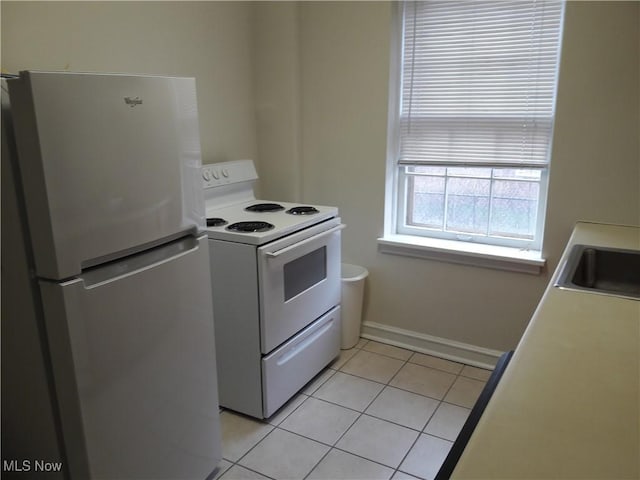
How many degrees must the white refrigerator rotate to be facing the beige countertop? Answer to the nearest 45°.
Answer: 0° — it already faces it

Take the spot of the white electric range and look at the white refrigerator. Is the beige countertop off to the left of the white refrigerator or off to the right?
left

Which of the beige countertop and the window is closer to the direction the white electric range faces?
the beige countertop

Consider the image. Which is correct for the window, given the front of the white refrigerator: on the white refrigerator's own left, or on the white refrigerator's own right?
on the white refrigerator's own left

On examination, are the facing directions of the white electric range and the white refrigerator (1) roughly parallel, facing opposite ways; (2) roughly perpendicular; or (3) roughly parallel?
roughly parallel

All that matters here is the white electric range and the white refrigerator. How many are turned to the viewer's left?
0

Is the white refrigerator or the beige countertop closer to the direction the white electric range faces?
the beige countertop

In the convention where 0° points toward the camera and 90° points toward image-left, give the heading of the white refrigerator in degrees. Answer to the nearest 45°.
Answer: approximately 315°

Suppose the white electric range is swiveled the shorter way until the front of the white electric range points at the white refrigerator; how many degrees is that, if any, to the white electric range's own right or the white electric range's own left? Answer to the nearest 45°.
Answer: approximately 90° to the white electric range's own right

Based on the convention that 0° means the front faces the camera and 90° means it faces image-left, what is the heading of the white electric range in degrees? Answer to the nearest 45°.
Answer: approximately 315°

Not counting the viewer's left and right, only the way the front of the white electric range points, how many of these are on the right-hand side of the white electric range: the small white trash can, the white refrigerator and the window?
1

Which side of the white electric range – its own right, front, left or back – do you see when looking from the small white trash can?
left

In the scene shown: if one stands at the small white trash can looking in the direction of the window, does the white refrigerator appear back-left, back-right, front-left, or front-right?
back-right

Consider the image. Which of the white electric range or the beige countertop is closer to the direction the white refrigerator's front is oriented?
the beige countertop

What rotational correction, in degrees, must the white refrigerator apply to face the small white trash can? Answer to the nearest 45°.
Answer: approximately 90° to its left

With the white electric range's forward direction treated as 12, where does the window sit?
The window is roughly at 10 o'clock from the white electric range.

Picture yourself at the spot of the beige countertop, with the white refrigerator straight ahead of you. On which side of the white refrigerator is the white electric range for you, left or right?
right
